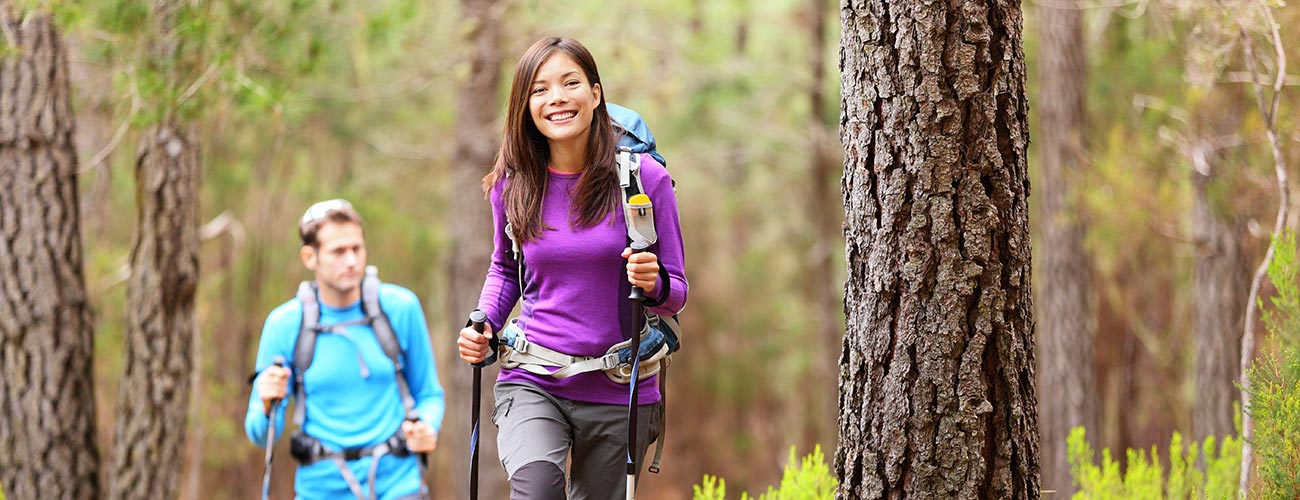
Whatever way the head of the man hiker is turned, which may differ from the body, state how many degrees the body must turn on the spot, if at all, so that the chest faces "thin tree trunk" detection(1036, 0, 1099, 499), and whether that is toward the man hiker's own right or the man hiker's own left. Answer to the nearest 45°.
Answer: approximately 135° to the man hiker's own left

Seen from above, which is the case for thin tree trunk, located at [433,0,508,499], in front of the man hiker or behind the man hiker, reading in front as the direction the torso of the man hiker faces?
behind

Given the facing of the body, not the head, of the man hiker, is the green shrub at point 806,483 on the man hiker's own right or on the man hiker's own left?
on the man hiker's own left

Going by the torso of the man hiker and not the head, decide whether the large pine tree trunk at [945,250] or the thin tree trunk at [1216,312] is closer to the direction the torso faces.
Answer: the large pine tree trunk

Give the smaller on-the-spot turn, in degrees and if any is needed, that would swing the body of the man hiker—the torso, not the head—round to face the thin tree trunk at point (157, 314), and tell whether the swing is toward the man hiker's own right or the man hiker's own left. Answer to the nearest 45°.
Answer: approximately 135° to the man hiker's own right

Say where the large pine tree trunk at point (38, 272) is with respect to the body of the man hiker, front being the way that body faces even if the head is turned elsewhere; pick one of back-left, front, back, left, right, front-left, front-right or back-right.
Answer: back-right

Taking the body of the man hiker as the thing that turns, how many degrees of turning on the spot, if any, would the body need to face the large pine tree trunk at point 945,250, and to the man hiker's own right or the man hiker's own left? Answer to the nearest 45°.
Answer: approximately 45° to the man hiker's own left

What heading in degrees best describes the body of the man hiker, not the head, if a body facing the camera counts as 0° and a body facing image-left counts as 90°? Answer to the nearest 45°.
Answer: approximately 0°
